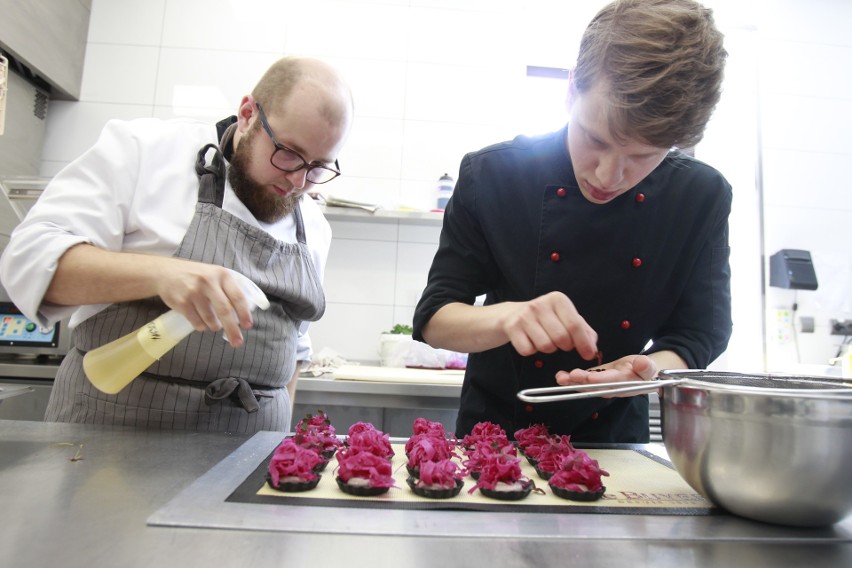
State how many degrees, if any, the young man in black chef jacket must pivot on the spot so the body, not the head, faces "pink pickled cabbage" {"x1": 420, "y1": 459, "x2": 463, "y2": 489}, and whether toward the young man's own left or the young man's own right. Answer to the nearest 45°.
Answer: approximately 45° to the young man's own right

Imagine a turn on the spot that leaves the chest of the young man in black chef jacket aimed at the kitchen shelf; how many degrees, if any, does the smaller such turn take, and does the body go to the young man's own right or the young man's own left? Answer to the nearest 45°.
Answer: approximately 135° to the young man's own right

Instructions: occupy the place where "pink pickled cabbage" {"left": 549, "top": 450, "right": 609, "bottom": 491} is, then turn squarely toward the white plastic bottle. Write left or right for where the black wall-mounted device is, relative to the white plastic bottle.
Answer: right

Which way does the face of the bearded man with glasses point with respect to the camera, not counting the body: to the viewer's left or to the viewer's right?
to the viewer's right

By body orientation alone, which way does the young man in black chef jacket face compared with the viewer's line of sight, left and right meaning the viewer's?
facing the viewer

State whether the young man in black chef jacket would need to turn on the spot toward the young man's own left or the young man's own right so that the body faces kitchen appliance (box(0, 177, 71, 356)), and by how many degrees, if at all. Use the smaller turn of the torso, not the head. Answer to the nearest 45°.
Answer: approximately 90° to the young man's own right

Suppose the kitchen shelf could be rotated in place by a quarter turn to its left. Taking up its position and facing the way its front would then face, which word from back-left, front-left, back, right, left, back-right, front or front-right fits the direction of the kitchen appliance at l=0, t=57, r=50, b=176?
back

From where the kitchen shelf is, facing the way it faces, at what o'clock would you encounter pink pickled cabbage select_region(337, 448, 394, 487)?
The pink pickled cabbage is roughly at 12 o'clock from the kitchen shelf.

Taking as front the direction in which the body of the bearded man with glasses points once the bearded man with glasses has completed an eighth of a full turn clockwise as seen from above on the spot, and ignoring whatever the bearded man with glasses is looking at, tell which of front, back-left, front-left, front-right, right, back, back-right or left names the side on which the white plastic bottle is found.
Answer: back-left

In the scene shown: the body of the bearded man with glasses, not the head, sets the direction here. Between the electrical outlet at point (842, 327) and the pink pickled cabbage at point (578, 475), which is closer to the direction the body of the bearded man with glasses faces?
the pink pickled cabbage

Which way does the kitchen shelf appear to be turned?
toward the camera

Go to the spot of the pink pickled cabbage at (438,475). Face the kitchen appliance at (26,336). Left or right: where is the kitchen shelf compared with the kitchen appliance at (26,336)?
right

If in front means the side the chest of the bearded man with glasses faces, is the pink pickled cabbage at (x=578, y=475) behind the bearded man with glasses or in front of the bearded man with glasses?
in front

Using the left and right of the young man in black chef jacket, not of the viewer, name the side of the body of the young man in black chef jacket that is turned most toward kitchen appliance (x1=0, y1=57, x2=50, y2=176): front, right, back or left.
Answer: right

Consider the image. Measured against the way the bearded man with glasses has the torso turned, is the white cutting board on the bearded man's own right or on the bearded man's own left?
on the bearded man's own left

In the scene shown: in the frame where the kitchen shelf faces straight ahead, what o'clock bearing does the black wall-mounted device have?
The black wall-mounted device is roughly at 9 o'clock from the kitchen shelf.

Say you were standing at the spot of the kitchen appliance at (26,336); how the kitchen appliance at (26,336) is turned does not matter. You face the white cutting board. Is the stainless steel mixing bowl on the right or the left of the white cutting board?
right
